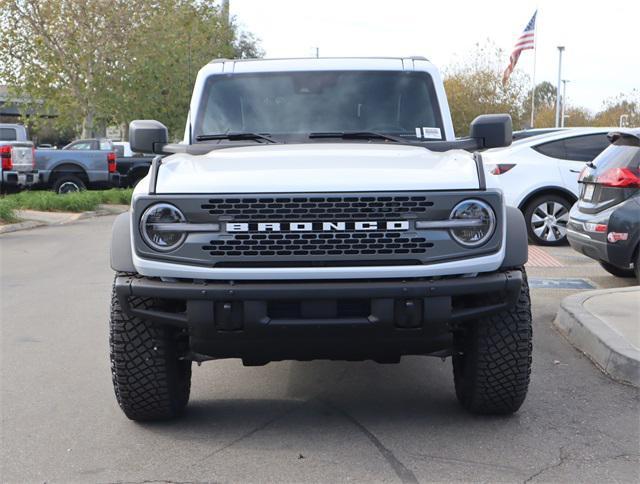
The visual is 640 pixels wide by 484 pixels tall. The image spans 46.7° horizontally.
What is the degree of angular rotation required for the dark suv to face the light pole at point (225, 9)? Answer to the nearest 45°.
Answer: approximately 90° to its left

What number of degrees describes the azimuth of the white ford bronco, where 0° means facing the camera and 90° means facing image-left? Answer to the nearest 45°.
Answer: approximately 0°

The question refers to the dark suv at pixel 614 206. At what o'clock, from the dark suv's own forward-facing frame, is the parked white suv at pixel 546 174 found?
The parked white suv is roughly at 10 o'clock from the dark suv.

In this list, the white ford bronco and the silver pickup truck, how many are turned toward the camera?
1

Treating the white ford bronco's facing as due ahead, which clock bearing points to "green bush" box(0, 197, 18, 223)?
The green bush is roughly at 5 o'clock from the white ford bronco.

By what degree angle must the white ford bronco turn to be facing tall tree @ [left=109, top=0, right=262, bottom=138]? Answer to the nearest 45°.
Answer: approximately 180°

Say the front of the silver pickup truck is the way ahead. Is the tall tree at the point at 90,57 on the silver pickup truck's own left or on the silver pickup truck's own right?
on the silver pickup truck's own right

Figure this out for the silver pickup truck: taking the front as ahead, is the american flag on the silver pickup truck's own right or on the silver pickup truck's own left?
on the silver pickup truck's own right

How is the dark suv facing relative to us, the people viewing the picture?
facing away from the viewer and to the right of the viewer
